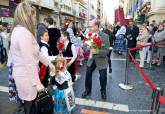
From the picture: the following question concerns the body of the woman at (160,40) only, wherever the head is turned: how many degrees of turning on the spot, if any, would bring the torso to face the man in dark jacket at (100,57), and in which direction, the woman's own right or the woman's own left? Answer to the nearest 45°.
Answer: approximately 45° to the woman's own left

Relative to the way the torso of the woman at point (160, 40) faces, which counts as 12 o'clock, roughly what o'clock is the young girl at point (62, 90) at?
The young girl is roughly at 11 o'clock from the woman.

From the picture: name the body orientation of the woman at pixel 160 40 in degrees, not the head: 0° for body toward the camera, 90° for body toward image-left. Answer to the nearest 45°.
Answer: approximately 45°

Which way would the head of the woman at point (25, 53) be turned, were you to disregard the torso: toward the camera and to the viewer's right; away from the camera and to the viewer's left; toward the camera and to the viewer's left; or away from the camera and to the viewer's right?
away from the camera and to the viewer's right

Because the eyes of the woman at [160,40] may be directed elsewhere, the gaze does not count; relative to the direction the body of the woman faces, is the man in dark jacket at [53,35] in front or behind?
in front

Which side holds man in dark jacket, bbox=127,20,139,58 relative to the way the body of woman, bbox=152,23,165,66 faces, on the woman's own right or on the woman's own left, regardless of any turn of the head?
on the woman's own right

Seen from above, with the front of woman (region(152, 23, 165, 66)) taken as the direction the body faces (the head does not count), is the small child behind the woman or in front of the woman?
in front
